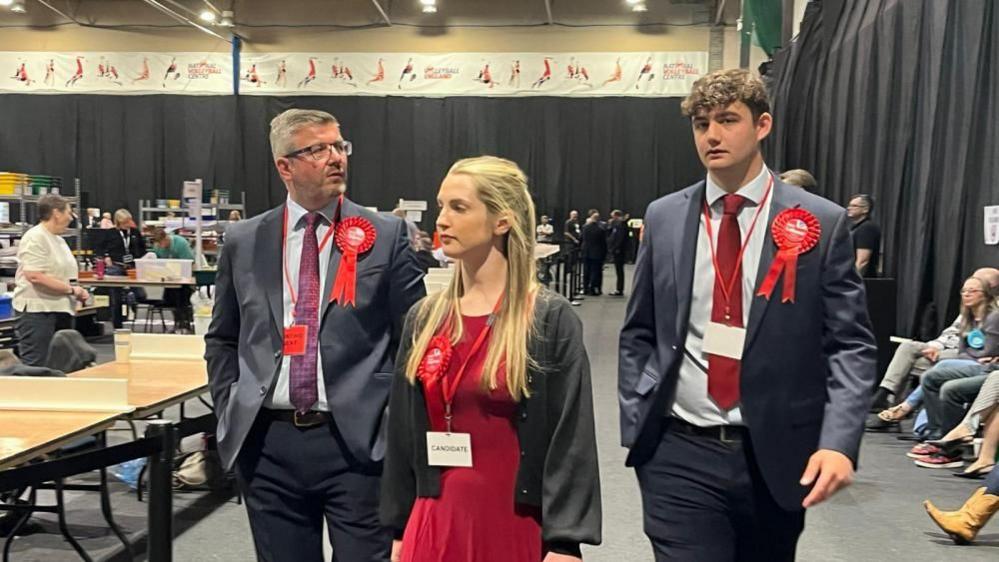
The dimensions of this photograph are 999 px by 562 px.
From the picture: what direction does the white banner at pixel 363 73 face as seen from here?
toward the camera

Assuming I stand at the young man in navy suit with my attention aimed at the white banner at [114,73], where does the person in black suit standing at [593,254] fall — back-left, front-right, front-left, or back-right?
front-right

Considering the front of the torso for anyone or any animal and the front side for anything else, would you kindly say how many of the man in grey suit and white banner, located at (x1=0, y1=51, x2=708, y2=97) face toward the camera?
2

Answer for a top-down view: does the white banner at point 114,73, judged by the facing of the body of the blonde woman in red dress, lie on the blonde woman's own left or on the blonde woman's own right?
on the blonde woman's own right

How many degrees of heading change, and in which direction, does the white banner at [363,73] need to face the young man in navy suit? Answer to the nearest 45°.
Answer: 0° — it already faces them

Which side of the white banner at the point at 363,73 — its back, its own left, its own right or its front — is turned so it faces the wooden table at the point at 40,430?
front

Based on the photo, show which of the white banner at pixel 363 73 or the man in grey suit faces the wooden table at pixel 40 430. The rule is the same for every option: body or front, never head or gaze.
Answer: the white banner

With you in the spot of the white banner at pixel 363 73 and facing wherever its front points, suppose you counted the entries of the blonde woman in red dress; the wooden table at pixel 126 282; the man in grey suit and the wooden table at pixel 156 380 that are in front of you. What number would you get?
4

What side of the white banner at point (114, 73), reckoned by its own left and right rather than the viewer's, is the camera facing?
front

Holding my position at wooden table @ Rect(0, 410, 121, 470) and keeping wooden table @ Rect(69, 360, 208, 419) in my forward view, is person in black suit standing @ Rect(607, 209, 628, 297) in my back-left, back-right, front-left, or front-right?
front-right

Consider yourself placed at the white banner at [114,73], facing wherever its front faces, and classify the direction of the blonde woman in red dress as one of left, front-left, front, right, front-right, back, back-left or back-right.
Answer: front

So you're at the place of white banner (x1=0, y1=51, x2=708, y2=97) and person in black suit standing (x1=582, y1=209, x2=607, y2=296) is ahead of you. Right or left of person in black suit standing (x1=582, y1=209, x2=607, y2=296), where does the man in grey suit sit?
right

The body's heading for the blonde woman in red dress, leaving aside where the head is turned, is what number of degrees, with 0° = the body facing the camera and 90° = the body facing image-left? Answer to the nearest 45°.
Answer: approximately 45°

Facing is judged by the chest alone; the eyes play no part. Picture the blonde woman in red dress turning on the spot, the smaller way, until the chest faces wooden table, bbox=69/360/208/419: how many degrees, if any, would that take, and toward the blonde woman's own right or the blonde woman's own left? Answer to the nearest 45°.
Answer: approximately 90° to the blonde woman's own right
